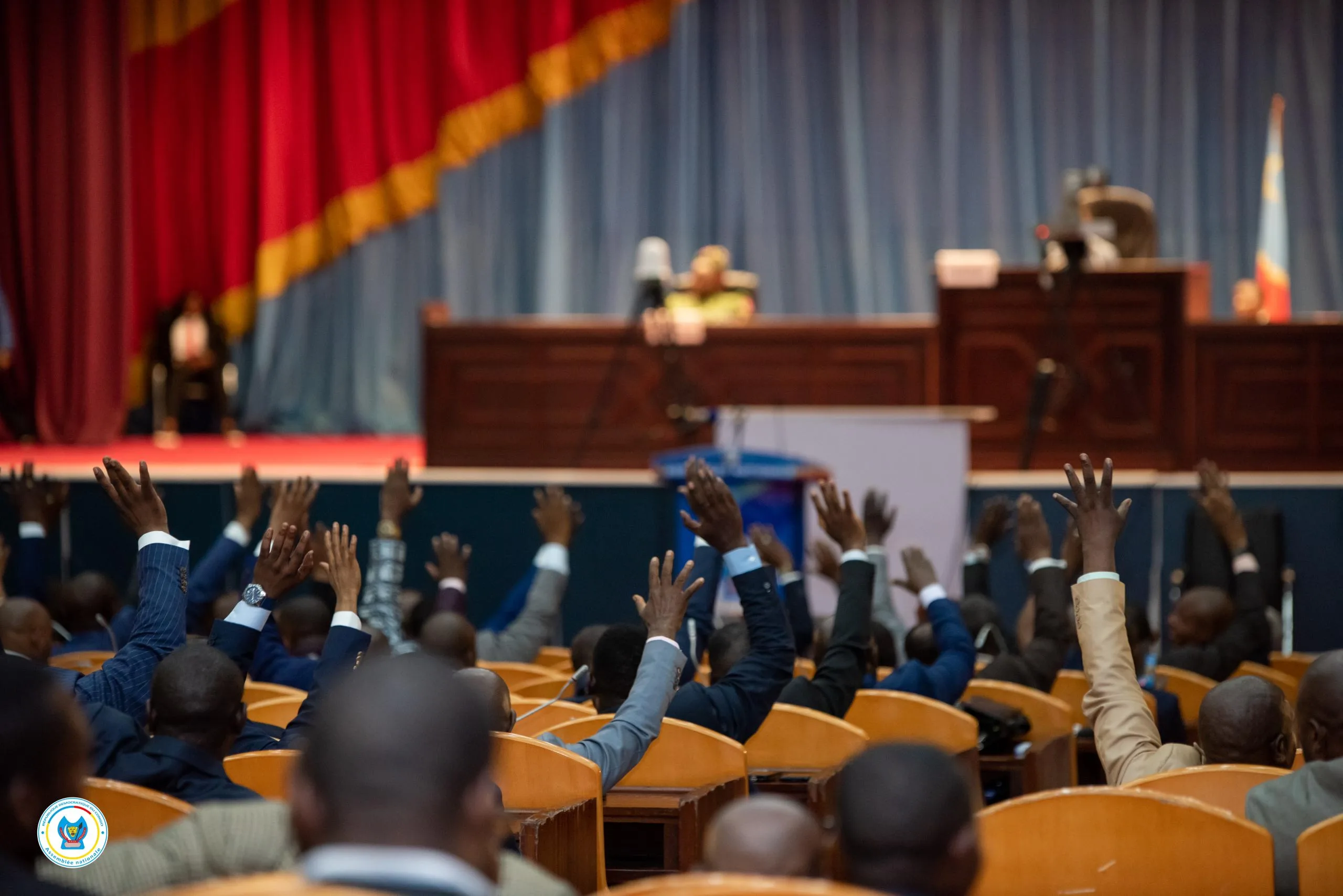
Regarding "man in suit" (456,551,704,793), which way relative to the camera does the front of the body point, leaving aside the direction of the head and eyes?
away from the camera

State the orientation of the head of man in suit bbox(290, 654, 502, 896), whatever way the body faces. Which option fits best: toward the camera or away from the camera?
away from the camera

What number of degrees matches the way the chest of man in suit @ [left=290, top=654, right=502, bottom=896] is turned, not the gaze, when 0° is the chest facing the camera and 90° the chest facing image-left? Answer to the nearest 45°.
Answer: approximately 180°

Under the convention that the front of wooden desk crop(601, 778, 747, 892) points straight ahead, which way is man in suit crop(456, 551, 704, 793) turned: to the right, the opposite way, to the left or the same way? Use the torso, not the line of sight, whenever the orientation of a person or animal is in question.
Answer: the opposite way

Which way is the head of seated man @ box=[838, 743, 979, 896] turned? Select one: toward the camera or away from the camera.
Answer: away from the camera

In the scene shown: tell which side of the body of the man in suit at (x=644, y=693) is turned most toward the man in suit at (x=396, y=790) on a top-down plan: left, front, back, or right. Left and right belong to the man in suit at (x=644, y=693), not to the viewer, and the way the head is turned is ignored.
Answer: back

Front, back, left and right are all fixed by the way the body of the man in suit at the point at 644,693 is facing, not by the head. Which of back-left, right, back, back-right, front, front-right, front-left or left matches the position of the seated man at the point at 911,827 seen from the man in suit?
back

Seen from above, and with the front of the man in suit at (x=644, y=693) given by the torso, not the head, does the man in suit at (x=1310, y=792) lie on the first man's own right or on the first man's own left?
on the first man's own right

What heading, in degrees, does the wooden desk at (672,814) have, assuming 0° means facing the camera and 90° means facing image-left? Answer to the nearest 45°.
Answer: approximately 0°

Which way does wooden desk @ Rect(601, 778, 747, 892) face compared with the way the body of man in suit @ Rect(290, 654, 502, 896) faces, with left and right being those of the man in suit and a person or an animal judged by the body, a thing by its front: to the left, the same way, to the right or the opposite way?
the opposite way
